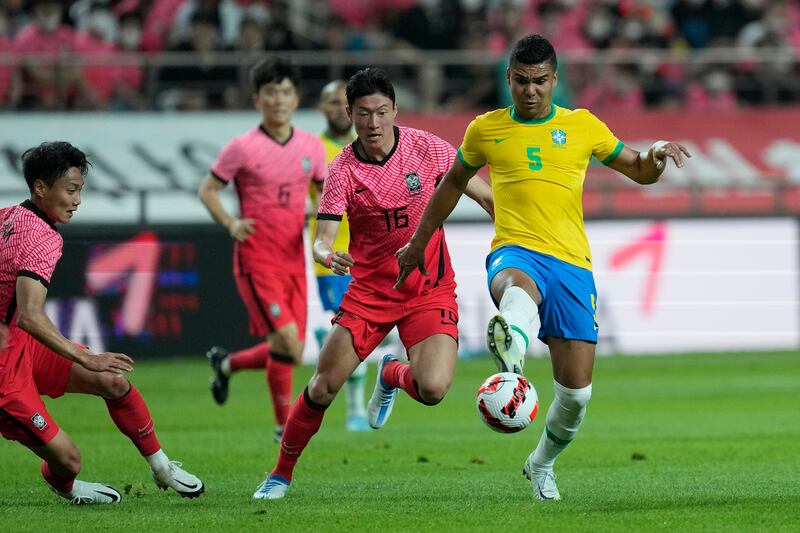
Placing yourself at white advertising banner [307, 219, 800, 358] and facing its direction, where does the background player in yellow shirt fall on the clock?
The background player in yellow shirt is roughly at 1 o'clock from the white advertising banner.

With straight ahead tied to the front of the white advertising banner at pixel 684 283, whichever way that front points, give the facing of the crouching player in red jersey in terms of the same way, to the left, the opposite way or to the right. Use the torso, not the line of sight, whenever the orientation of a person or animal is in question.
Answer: to the left

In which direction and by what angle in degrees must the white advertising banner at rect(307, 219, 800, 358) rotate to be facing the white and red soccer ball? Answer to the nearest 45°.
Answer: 0° — it already faces it

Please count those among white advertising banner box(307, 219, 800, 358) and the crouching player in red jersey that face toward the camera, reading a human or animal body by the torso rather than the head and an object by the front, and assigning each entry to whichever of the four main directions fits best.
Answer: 1

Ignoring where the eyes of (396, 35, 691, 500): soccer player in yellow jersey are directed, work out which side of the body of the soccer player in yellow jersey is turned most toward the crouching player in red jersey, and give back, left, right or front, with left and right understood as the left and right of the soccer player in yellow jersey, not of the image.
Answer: right

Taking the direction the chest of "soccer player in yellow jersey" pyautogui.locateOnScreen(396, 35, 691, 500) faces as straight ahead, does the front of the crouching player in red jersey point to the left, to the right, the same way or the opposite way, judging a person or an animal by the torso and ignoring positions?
to the left

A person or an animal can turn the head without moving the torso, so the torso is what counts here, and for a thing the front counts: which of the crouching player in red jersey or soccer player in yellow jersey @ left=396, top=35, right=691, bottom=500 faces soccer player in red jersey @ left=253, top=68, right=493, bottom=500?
the crouching player in red jersey

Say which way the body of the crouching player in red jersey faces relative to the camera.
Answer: to the viewer's right

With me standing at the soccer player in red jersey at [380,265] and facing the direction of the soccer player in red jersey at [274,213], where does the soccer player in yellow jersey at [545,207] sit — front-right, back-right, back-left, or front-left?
back-right
